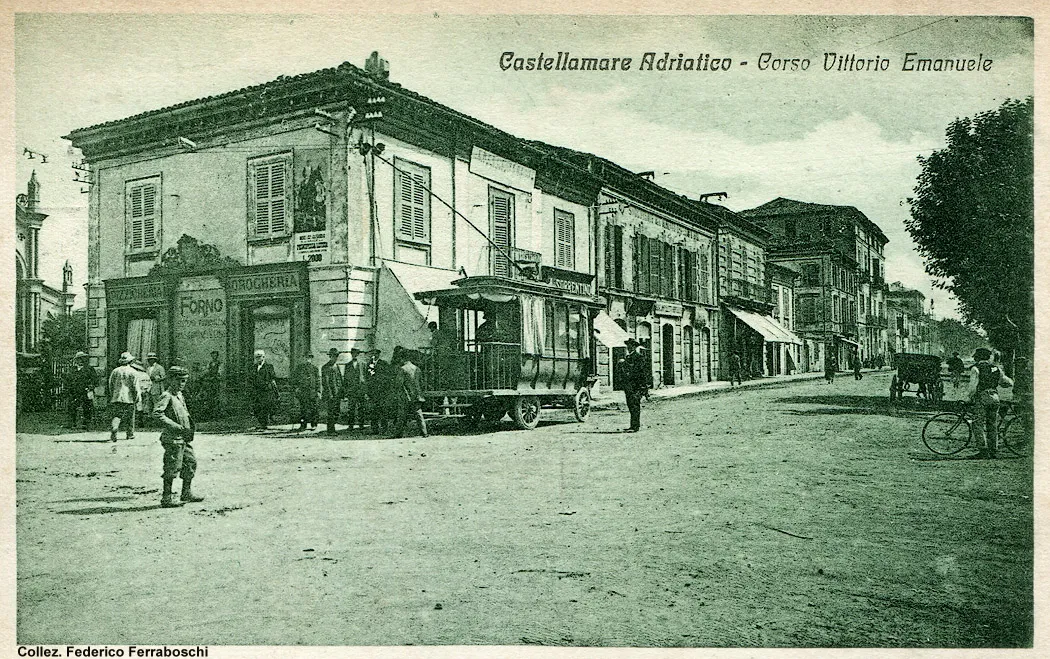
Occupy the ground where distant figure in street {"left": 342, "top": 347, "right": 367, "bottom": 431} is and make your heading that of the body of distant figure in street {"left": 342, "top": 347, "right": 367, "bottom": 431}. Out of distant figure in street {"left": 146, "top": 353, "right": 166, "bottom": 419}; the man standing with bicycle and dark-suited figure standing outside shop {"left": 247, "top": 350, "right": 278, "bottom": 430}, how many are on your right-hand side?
2

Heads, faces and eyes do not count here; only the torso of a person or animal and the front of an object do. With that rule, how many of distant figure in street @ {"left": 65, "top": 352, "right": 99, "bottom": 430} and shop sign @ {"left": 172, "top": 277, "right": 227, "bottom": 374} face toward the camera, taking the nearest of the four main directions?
2

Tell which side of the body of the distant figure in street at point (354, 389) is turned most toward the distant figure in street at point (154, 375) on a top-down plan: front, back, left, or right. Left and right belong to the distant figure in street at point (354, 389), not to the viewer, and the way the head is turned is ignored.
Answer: right

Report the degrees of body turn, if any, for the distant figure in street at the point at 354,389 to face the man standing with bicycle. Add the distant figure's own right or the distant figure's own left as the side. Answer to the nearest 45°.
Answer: approximately 90° to the distant figure's own left

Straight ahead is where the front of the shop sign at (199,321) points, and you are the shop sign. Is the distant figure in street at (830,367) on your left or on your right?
on your left
